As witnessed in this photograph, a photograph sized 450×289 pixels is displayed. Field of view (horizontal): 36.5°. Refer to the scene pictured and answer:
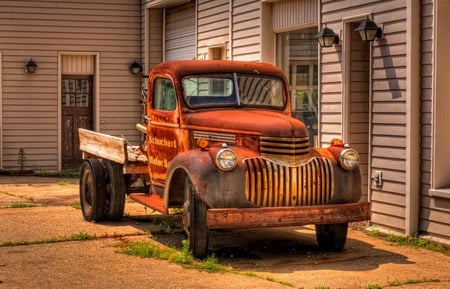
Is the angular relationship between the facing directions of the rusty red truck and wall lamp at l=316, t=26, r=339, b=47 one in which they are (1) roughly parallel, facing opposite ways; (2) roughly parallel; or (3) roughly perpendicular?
roughly perpendicular

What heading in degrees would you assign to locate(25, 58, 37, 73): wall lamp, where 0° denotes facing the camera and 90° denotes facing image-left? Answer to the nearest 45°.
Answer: approximately 0°

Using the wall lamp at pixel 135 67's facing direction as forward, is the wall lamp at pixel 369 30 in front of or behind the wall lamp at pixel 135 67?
in front

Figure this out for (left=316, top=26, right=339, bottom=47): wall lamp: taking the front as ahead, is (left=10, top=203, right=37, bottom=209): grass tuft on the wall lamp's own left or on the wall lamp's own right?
on the wall lamp's own right

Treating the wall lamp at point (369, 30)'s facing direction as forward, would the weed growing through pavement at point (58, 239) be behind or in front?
in front

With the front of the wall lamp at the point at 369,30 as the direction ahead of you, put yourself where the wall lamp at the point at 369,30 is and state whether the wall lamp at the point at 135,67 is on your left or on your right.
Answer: on your right

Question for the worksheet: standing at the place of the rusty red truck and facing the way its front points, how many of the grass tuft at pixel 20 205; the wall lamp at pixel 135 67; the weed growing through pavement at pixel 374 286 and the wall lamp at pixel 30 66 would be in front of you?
1

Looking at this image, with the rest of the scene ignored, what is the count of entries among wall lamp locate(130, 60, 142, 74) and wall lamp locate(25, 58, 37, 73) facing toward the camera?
2

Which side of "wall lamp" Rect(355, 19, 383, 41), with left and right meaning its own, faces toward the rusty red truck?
front

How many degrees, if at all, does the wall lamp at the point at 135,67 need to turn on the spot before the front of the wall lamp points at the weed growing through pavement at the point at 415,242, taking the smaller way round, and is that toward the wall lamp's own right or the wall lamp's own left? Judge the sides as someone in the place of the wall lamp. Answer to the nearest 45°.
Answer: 0° — it already faces it
